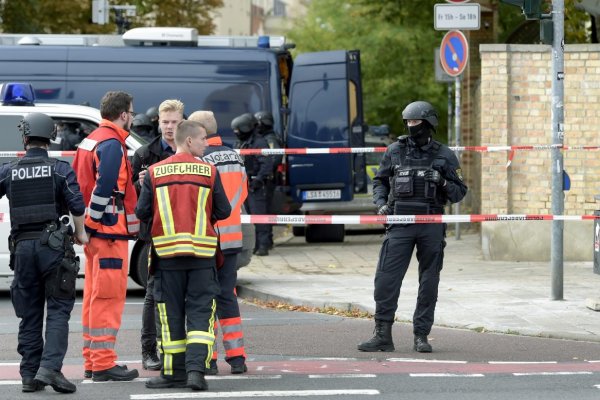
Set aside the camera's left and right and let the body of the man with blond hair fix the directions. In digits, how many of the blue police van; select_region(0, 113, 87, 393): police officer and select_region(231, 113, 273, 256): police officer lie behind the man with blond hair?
2

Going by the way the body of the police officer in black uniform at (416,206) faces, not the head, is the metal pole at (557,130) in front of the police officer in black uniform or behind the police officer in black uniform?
behind

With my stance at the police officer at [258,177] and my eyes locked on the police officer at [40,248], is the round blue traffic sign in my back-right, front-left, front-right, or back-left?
back-left

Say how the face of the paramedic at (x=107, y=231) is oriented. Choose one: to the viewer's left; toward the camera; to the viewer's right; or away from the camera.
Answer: to the viewer's right

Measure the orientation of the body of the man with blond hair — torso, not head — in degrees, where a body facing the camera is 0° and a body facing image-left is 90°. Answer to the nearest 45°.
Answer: approximately 0°

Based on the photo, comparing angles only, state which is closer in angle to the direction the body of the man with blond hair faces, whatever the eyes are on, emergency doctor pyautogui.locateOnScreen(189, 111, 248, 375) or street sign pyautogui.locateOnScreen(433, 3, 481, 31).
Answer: the emergency doctor

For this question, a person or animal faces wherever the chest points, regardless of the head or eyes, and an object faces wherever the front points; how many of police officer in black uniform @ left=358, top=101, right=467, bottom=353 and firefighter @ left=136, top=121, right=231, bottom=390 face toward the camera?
1

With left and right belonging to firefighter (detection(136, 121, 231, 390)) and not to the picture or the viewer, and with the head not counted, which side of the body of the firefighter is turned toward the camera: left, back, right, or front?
back
